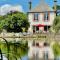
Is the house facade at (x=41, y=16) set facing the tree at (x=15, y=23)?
no

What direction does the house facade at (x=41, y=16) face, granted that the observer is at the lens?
facing the viewer
